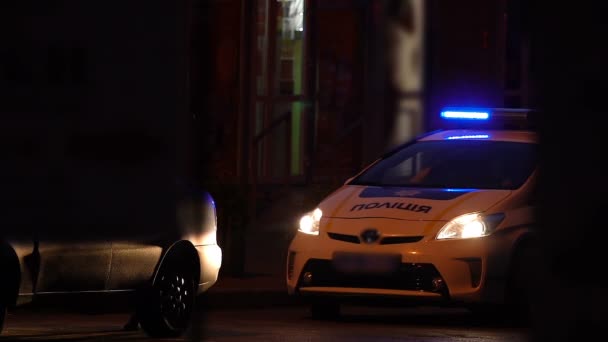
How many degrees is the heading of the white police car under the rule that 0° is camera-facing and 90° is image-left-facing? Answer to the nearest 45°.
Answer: approximately 45°

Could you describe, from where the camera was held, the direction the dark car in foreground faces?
facing away from the viewer and to the left of the viewer

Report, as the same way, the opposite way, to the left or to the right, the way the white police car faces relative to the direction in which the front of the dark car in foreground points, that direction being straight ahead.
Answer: to the left

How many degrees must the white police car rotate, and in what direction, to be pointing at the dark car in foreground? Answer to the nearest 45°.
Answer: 0° — it already faces it
